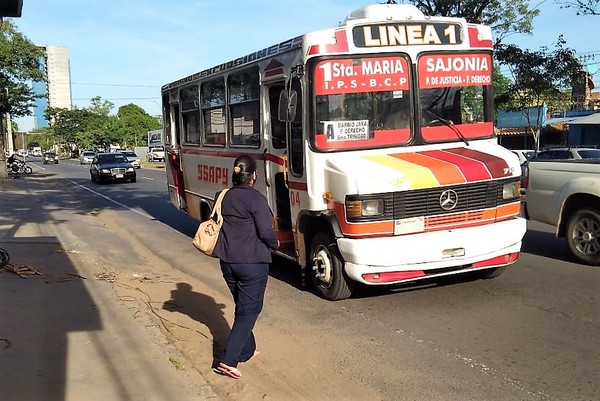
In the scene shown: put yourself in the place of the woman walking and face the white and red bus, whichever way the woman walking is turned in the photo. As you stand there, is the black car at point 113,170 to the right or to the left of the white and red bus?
left

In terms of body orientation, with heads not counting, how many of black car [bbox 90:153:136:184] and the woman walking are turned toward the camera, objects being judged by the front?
1

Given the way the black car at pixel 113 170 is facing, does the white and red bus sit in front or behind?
in front

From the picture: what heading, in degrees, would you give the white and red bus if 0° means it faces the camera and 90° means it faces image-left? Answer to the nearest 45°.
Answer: approximately 315°

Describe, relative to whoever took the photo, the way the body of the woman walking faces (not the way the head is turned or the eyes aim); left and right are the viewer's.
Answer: facing away from the viewer and to the right of the viewer

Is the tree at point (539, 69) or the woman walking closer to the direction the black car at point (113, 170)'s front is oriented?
the woman walking

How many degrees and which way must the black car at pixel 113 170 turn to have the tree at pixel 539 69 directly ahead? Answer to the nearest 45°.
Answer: approximately 45° to its left

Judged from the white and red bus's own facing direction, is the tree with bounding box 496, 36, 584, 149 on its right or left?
on its left

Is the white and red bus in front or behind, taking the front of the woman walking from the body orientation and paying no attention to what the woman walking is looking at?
in front

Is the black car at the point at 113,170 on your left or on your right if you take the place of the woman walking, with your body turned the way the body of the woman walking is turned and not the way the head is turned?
on your left

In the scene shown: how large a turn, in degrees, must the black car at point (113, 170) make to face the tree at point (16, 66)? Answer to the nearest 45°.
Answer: approximately 135° to its right
